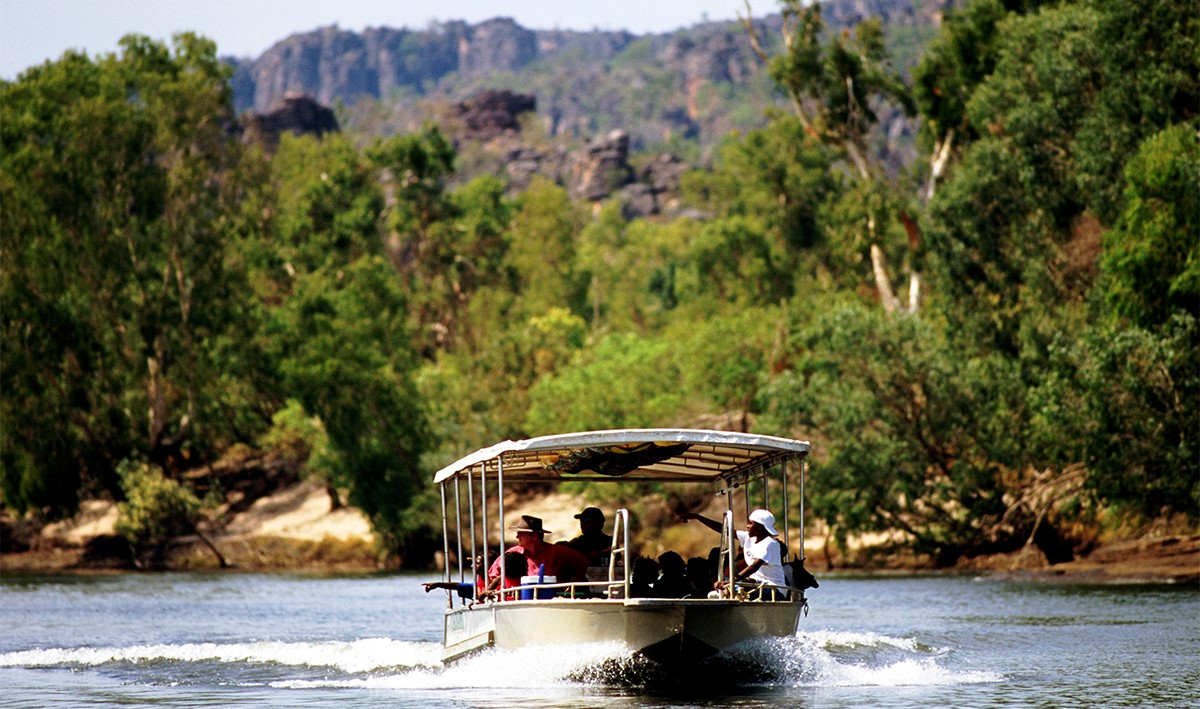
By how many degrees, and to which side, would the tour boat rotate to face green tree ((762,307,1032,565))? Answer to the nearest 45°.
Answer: approximately 180°

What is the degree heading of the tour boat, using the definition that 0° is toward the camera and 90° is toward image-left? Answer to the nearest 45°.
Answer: approximately 0°

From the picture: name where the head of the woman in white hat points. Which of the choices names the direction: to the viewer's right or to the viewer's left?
to the viewer's left

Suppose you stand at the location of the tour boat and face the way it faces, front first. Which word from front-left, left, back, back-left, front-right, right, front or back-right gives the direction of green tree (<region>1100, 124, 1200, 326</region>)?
back-left

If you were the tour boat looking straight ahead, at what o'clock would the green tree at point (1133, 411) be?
The green tree is roughly at 7 o'clock from the tour boat.
